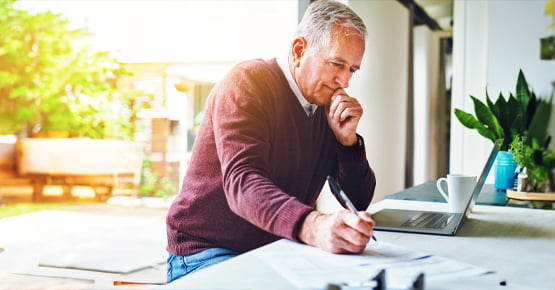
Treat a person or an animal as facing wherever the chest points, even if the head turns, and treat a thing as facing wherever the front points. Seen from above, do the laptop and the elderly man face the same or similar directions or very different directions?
very different directions

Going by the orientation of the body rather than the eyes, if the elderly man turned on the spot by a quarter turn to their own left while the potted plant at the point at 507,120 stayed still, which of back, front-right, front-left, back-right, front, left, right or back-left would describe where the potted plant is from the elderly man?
front

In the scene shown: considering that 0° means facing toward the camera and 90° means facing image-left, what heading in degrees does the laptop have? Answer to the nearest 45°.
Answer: approximately 90°

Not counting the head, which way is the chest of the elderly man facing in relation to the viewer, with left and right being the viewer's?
facing the viewer and to the right of the viewer

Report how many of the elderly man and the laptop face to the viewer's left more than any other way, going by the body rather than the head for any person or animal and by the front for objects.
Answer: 1

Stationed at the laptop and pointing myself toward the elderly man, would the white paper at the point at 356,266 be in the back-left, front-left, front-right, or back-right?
front-left

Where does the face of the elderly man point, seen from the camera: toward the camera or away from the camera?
toward the camera

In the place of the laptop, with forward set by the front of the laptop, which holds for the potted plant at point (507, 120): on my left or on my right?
on my right

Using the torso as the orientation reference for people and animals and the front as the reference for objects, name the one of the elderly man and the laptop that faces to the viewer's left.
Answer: the laptop

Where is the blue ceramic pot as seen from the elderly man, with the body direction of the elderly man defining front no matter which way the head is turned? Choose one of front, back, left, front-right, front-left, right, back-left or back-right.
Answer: left
